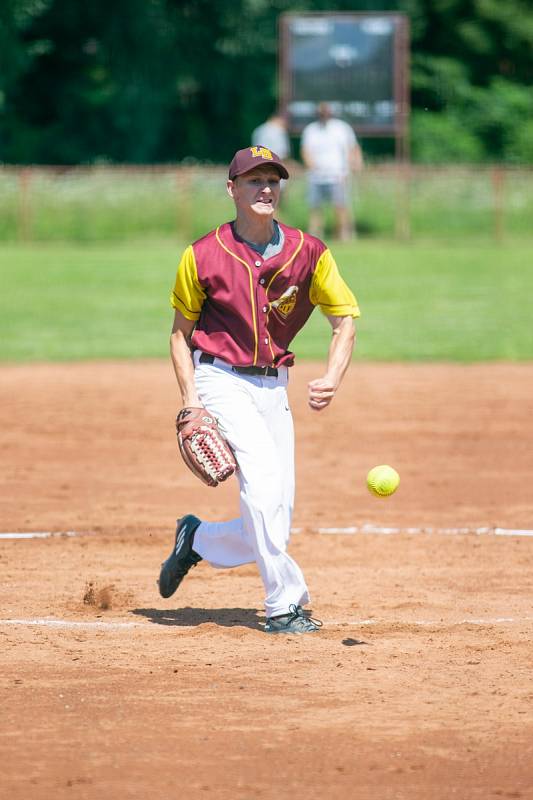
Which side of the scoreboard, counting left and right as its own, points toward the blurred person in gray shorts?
front

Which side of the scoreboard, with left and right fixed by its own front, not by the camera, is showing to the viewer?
front

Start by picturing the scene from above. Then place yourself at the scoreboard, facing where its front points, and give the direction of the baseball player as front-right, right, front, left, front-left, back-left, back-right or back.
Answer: front

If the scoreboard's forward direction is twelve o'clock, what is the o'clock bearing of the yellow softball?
The yellow softball is roughly at 12 o'clock from the scoreboard.
